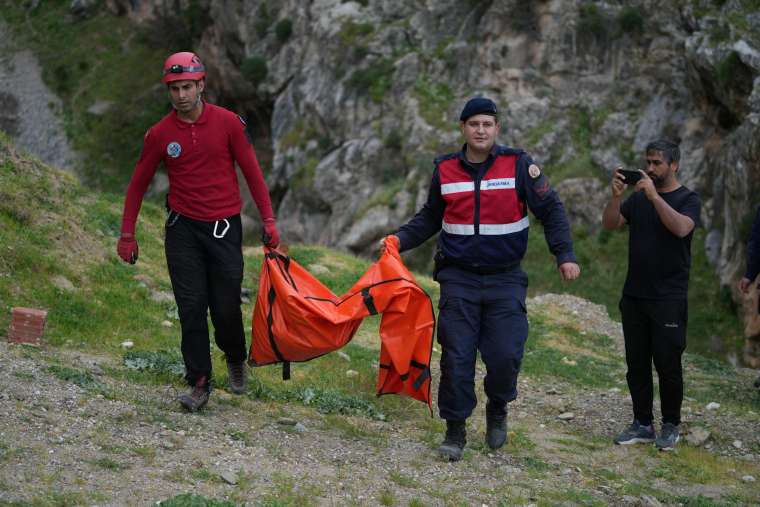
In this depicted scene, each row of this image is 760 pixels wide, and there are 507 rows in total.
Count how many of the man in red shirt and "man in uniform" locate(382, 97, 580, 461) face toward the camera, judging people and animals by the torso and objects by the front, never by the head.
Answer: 2

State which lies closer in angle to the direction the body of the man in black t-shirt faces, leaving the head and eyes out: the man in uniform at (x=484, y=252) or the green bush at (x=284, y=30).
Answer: the man in uniform

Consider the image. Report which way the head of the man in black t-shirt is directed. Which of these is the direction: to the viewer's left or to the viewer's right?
to the viewer's left

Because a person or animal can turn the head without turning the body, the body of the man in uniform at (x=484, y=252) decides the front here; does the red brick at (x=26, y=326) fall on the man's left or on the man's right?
on the man's right

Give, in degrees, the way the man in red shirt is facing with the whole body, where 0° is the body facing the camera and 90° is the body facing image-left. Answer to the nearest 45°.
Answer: approximately 0°

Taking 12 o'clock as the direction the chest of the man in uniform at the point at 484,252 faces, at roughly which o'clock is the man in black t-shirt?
The man in black t-shirt is roughly at 8 o'clock from the man in uniform.

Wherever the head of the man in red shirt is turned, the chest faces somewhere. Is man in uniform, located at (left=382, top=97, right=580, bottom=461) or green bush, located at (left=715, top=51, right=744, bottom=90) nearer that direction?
the man in uniform

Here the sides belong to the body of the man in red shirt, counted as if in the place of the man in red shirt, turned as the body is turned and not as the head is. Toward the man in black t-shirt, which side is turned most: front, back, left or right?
left

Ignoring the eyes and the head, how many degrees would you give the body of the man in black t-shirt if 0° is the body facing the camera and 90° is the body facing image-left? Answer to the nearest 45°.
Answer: approximately 45°

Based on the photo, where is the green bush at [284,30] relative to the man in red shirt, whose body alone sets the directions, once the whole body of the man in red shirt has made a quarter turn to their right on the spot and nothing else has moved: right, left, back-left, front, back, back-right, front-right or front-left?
right

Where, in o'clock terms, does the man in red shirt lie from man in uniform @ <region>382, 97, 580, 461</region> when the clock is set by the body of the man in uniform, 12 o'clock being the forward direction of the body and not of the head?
The man in red shirt is roughly at 3 o'clock from the man in uniform.

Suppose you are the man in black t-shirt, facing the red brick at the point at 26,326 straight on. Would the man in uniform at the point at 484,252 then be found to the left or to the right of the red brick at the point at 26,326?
left
